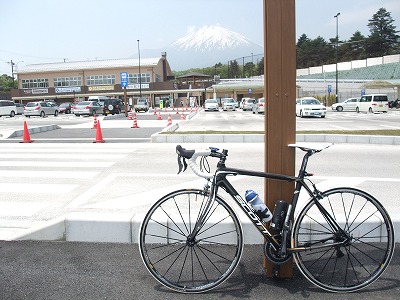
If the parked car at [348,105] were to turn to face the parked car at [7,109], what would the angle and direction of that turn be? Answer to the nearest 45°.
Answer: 0° — it already faces it

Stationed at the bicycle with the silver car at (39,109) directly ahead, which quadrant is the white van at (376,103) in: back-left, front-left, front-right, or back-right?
front-right

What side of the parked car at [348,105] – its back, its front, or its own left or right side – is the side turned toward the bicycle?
left

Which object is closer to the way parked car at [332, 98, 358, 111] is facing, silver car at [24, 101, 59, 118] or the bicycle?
the silver car

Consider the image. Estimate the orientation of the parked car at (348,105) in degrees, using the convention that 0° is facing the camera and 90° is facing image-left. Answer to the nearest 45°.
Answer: approximately 90°

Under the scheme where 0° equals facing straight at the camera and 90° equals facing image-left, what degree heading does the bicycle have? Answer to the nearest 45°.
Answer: approximately 90°

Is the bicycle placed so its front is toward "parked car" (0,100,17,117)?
no

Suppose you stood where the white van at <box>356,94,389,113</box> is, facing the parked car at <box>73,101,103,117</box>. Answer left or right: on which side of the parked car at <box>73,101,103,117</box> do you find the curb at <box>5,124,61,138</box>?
left

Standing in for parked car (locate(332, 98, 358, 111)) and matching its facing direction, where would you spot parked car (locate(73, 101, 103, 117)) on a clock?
parked car (locate(73, 101, 103, 117)) is roughly at 11 o'clock from parked car (locate(332, 98, 358, 111)).

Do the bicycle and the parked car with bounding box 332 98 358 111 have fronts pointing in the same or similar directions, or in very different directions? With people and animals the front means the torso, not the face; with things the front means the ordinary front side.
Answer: same or similar directions
